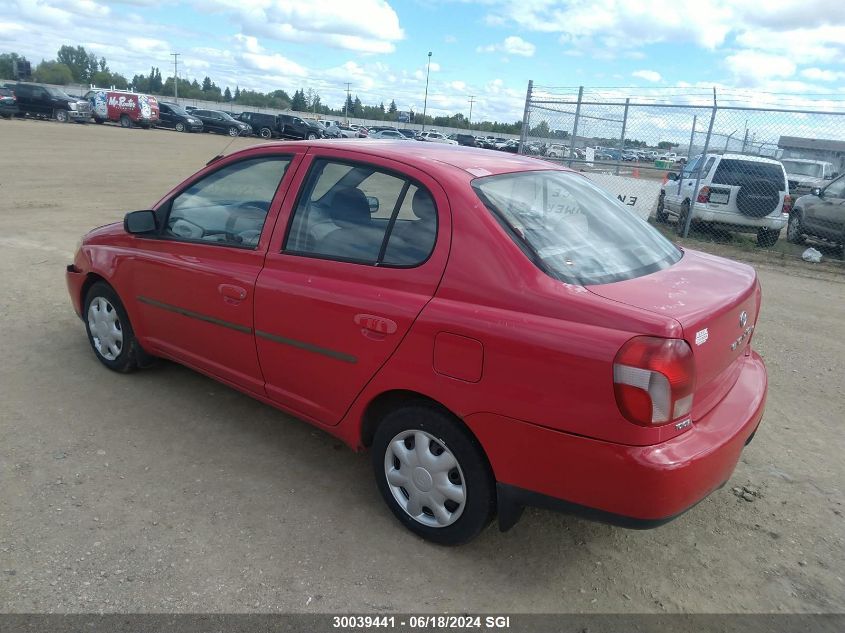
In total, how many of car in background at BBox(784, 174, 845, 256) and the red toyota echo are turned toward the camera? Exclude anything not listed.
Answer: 0

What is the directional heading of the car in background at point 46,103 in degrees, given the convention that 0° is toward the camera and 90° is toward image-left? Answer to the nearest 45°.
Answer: approximately 315°

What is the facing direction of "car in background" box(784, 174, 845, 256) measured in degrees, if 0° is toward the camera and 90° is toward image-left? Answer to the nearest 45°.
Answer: approximately 135°

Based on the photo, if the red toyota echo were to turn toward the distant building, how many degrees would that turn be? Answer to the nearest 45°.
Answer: approximately 90° to its right

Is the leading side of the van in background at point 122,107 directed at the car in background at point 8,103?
no

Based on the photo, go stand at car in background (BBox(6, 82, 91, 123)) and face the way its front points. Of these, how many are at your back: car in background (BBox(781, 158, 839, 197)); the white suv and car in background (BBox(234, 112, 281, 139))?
0

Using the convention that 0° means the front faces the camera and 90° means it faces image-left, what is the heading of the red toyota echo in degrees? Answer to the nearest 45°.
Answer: approximately 135°

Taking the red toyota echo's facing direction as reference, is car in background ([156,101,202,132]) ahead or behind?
ahead

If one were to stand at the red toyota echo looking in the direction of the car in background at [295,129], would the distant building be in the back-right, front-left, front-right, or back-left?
front-right

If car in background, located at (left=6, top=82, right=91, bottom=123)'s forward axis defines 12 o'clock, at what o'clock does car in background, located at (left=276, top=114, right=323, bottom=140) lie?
car in background, located at (left=276, top=114, right=323, bottom=140) is roughly at 11 o'clock from car in background, located at (left=6, top=82, right=91, bottom=123).
